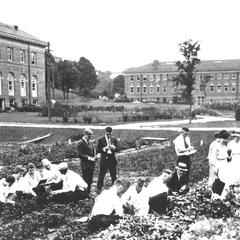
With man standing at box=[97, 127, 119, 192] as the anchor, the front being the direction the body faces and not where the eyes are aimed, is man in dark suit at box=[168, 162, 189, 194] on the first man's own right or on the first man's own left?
on the first man's own left

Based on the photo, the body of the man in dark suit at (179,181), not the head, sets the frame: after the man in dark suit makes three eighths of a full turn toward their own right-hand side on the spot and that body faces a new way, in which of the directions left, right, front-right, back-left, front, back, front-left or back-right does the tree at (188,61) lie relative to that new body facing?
right

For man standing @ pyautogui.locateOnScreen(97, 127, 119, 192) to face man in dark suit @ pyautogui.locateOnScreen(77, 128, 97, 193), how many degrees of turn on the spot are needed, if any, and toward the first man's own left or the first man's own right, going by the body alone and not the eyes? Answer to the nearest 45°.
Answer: approximately 45° to the first man's own right

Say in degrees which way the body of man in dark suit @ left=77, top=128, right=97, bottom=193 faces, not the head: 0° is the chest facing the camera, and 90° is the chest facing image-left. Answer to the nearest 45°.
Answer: approximately 315°

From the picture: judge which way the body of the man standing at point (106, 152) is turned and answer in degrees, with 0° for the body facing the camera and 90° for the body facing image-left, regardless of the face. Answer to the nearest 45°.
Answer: approximately 0°

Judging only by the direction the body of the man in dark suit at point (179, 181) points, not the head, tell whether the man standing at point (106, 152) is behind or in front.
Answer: behind
